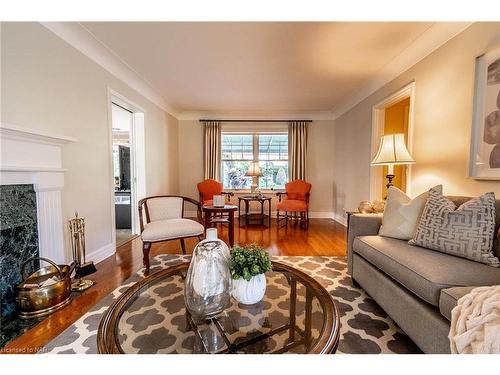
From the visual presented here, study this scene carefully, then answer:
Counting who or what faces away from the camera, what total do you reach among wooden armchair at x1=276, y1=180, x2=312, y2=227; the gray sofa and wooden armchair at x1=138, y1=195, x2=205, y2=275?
0

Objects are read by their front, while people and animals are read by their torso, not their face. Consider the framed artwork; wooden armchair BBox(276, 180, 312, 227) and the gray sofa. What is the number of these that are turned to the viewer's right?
0

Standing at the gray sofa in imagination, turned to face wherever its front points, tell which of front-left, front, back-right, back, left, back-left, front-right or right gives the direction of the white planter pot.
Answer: front

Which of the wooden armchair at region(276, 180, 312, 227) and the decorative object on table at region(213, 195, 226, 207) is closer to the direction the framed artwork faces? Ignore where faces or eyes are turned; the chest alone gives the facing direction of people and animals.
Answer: the decorative object on table

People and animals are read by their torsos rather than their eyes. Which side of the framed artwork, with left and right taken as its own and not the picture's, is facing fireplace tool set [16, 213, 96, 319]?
front

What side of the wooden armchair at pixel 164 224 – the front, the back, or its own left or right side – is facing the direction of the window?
left

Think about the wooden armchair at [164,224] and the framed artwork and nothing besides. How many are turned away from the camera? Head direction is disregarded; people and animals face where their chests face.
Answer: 0

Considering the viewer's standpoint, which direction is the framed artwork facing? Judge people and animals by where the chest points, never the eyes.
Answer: facing the viewer and to the left of the viewer

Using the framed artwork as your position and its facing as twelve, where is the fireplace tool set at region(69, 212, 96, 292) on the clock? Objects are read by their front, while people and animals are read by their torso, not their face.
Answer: The fireplace tool set is roughly at 12 o'clock from the framed artwork.

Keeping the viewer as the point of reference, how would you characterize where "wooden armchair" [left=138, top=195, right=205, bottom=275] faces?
facing the viewer and to the right of the viewer

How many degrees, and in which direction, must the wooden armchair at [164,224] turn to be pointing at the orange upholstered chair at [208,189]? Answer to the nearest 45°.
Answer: approximately 135° to its left

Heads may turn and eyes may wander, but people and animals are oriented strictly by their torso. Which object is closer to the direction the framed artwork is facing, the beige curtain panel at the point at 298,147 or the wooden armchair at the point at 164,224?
the wooden armchair

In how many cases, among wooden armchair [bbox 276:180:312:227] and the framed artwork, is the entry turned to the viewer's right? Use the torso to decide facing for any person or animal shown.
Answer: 0

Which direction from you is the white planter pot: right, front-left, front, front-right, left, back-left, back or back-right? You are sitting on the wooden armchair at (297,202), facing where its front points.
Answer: front-left

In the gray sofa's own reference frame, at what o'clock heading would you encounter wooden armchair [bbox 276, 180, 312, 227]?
The wooden armchair is roughly at 3 o'clock from the gray sofa.

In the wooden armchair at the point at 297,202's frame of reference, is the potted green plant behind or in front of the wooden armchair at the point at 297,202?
in front

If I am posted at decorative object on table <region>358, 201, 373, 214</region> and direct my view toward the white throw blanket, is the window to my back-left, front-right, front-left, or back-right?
back-right

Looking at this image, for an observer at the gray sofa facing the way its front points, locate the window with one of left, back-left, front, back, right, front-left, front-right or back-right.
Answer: right

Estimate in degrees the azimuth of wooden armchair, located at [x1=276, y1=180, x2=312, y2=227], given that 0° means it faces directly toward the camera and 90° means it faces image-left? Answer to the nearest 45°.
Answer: approximately 45°

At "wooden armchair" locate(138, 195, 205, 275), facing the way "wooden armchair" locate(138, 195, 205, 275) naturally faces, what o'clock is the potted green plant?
The potted green plant is roughly at 1 o'clock from the wooden armchair.
